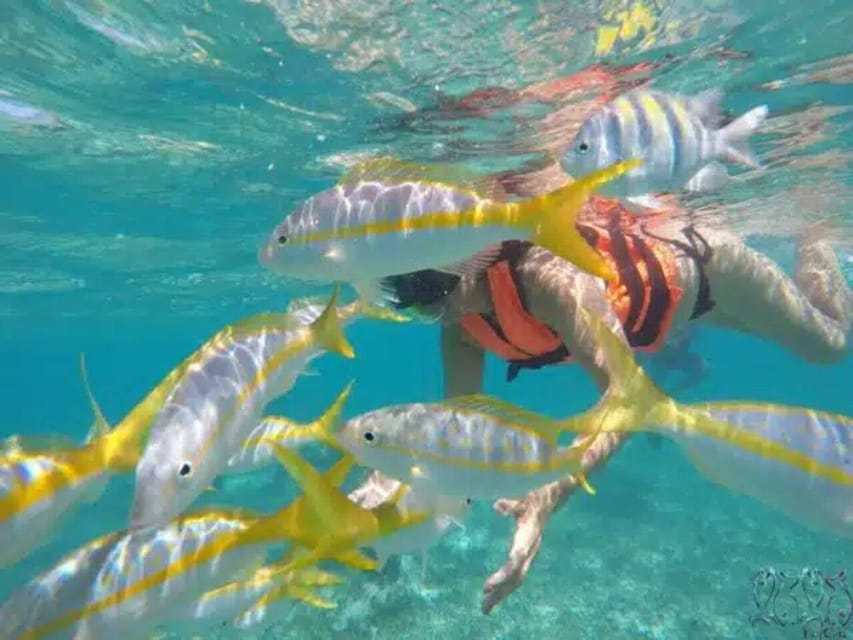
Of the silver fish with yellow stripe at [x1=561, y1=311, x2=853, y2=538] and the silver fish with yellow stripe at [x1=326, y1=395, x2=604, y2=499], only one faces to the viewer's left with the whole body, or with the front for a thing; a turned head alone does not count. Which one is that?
the silver fish with yellow stripe at [x1=326, y1=395, x2=604, y2=499]

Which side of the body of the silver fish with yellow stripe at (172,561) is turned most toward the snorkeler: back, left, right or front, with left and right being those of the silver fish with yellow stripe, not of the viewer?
back

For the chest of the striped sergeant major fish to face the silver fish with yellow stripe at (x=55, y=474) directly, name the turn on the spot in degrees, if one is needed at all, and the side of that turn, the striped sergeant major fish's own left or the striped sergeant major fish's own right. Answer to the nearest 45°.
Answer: approximately 45° to the striped sergeant major fish's own left

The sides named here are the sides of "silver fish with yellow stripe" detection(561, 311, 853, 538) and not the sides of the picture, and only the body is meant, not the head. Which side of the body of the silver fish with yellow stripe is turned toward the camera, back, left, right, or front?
right

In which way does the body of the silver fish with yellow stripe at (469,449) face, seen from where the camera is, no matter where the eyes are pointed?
to the viewer's left

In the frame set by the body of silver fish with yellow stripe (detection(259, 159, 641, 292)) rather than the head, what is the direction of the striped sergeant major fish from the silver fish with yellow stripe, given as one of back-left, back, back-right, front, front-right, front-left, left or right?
back-right

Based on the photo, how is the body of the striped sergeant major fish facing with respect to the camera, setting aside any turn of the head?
to the viewer's left

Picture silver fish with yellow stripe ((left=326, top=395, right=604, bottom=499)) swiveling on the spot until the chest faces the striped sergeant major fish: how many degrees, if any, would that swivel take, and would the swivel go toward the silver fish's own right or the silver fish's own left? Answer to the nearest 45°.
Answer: approximately 135° to the silver fish's own right

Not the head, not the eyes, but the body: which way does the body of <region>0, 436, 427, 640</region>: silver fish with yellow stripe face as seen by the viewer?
to the viewer's left

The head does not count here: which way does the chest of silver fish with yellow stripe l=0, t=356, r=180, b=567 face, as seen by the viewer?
to the viewer's left

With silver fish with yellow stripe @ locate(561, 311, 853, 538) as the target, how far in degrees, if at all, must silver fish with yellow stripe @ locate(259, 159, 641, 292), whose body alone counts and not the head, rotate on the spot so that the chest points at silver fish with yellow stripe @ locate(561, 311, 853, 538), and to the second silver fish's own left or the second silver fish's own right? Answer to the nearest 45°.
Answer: approximately 180°
